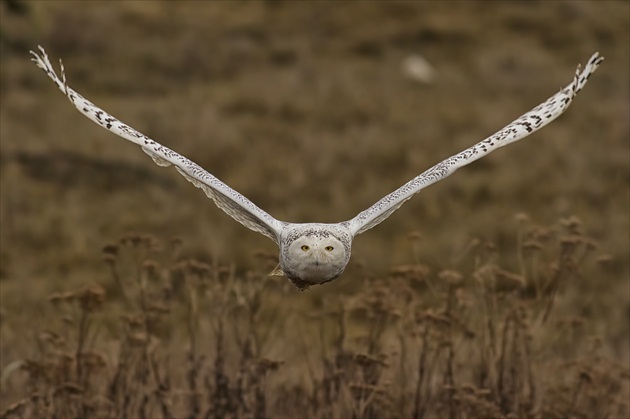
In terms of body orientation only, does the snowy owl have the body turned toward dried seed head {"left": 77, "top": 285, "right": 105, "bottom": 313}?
no

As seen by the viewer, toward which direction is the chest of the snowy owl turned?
toward the camera
